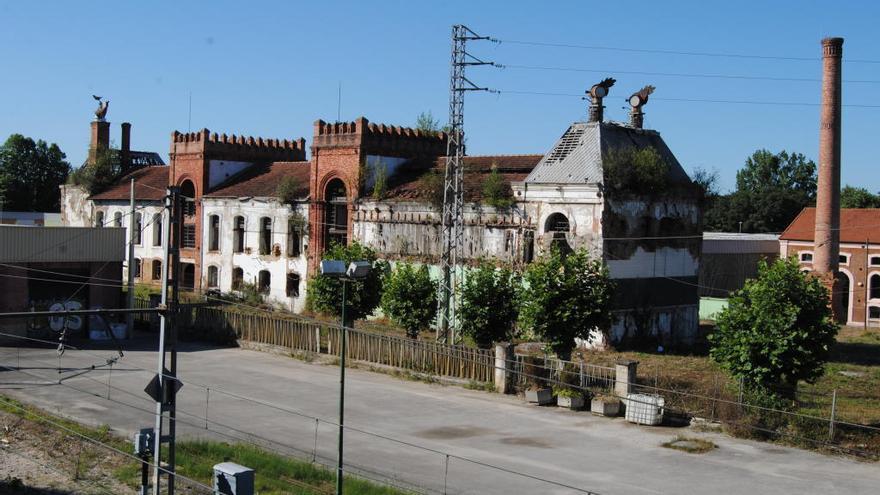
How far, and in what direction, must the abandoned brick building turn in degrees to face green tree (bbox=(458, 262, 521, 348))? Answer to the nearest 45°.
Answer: approximately 45° to its left

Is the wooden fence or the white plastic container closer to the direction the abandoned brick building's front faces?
the wooden fence

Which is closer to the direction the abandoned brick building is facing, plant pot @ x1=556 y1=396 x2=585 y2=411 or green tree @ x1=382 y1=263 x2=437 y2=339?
the green tree

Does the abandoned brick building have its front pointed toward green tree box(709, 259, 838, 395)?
no

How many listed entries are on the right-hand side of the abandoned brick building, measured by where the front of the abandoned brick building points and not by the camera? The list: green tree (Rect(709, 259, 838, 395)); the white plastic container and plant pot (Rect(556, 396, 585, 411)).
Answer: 0

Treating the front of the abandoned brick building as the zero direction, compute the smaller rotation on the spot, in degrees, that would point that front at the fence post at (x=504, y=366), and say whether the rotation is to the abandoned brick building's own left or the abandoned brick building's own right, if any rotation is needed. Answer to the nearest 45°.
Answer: approximately 45° to the abandoned brick building's own left

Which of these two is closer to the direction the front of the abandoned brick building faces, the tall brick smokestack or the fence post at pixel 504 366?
the fence post

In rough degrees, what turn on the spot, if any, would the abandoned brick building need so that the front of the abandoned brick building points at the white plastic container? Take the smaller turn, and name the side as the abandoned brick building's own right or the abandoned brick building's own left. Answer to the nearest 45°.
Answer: approximately 45° to the abandoned brick building's own left

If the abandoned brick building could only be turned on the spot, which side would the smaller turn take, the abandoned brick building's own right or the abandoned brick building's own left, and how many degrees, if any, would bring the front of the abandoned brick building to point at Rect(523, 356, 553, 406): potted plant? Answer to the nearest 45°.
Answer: approximately 45° to the abandoned brick building's own left

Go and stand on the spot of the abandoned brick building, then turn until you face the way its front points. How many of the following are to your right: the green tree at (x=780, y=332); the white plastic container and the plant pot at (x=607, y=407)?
0

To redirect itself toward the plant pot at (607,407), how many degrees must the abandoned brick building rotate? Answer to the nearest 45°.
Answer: approximately 45° to its left

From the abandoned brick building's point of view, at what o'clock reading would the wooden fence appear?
The wooden fence is roughly at 12 o'clock from the abandoned brick building.

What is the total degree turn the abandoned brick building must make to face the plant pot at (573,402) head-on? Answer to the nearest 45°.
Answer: approximately 45° to its left

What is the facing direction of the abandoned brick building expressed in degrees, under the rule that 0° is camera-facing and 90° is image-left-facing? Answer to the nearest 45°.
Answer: approximately 45°

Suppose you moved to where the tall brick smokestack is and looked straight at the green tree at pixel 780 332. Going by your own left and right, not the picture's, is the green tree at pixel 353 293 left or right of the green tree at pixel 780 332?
right
